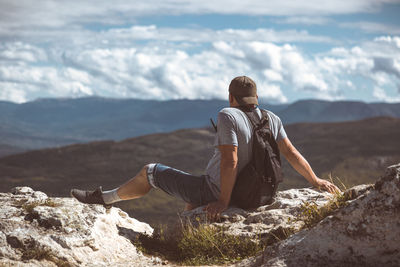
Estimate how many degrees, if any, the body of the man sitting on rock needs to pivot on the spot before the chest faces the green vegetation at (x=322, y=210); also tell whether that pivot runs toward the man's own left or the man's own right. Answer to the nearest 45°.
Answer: approximately 180°

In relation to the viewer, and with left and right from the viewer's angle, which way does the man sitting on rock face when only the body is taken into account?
facing away from the viewer and to the left of the viewer

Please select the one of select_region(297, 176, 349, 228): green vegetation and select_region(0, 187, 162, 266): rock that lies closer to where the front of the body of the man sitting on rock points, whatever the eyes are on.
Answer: the rock

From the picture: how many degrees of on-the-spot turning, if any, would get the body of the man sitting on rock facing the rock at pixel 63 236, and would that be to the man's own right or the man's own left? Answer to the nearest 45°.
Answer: approximately 45° to the man's own left

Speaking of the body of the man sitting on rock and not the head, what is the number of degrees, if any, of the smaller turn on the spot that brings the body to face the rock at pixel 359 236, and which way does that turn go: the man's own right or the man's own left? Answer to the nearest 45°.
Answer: approximately 180°
